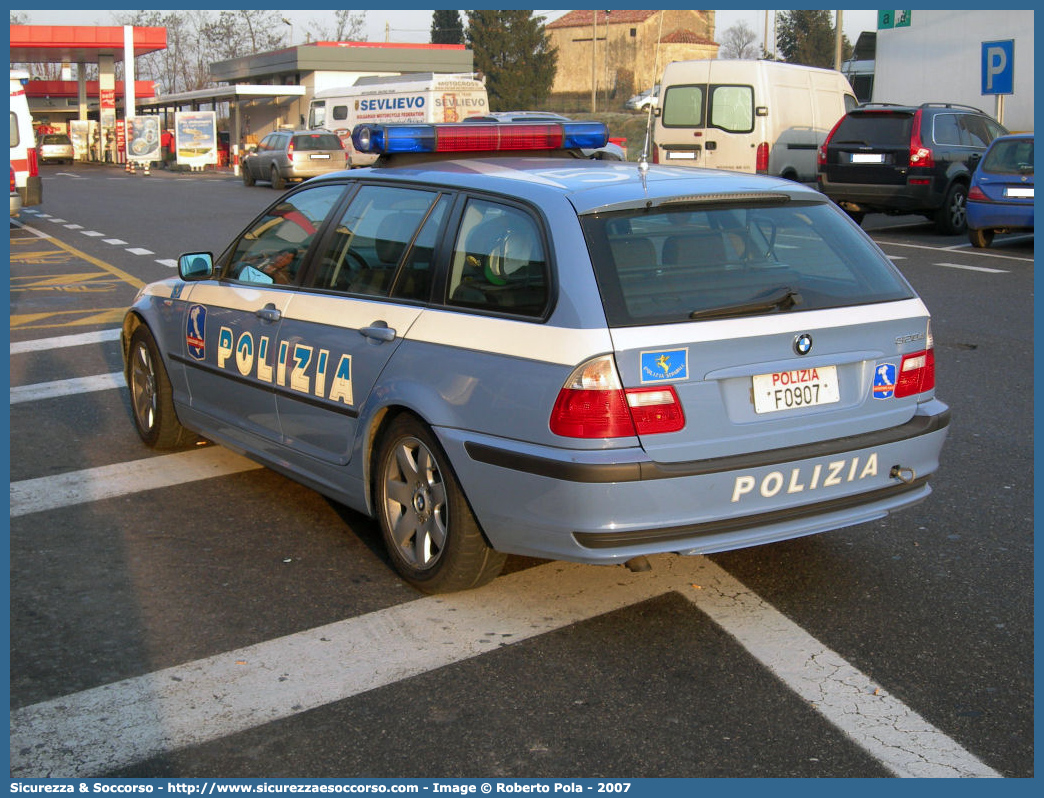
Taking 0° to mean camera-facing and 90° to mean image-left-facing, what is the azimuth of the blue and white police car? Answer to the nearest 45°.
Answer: approximately 135°

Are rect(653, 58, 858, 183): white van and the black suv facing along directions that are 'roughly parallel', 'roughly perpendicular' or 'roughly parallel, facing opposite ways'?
roughly parallel

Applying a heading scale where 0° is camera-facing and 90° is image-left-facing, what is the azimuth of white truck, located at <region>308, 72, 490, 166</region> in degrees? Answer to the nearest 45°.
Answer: approximately 135°

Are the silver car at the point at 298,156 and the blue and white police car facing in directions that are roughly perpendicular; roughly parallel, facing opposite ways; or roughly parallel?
roughly parallel

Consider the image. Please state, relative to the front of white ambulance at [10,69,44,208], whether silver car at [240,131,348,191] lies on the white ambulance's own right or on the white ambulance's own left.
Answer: on the white ambulance's own right

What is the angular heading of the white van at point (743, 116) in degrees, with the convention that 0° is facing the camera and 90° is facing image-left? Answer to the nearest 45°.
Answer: approximately 225°

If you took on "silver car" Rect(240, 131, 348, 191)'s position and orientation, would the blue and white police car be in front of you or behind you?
behind

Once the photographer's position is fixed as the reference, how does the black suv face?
facing away from the viewer and to the right of the viewer
